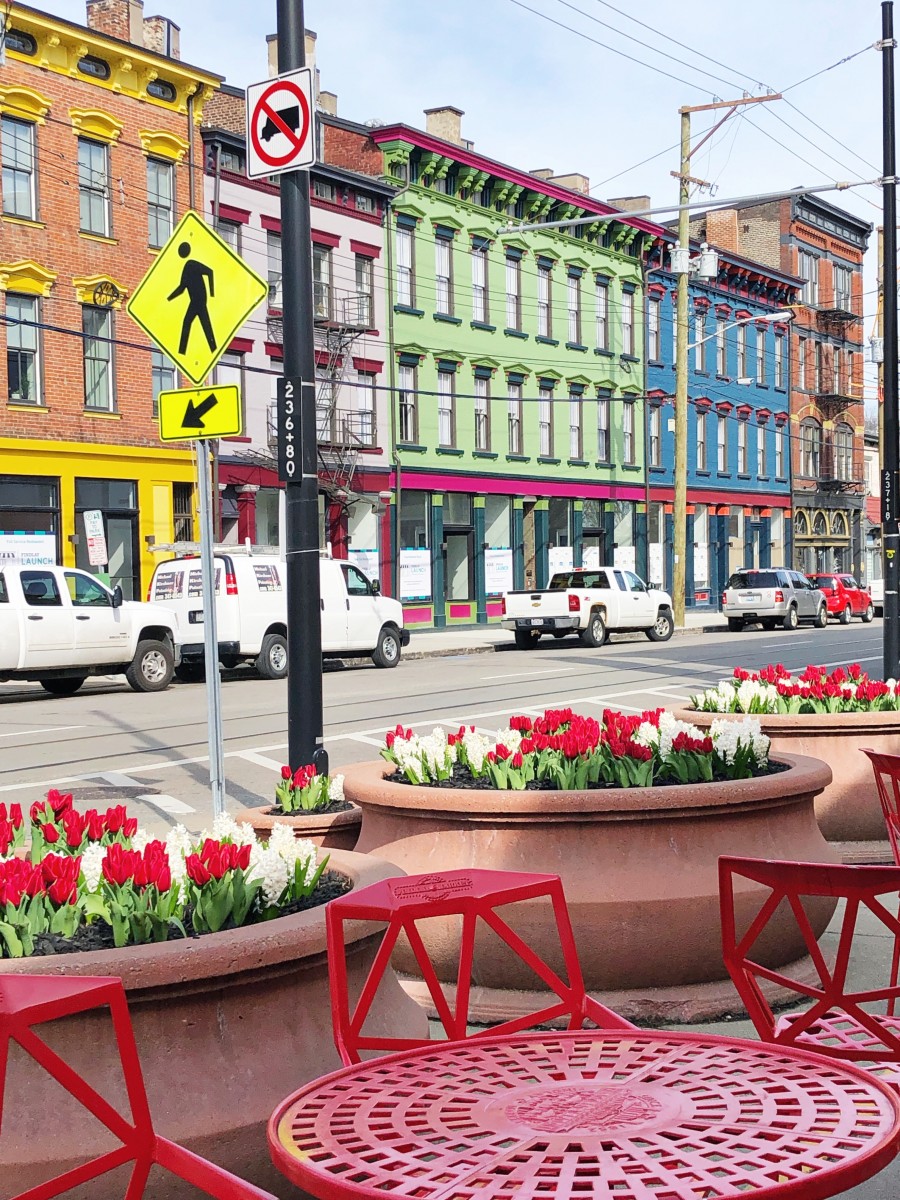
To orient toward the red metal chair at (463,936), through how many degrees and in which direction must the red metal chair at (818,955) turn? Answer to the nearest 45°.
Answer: approximately 135° to its left

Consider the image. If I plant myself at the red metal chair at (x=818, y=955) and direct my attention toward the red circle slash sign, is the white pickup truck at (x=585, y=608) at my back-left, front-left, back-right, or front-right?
front-right

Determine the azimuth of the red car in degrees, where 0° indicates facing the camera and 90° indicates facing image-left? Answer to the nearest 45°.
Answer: approximately 225°

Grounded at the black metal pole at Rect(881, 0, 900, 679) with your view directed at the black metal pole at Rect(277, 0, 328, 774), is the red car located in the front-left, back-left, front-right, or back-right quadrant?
back-right

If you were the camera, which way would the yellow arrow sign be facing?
facing the viewer

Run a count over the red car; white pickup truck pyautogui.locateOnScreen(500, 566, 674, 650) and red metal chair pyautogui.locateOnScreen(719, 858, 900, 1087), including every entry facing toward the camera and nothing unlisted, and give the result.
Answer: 0

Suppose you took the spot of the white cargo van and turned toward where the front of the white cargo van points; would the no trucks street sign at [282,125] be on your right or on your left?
on your right

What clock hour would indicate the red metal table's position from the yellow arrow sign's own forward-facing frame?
The red metal table is roughly at 12 o'clock from the yellow arrow sign.

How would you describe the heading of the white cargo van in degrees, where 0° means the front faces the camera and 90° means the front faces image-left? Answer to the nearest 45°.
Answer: approximately 225°

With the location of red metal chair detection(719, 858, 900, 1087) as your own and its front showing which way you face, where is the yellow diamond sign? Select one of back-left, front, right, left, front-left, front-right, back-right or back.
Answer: left

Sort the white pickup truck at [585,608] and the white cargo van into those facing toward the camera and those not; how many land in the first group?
0

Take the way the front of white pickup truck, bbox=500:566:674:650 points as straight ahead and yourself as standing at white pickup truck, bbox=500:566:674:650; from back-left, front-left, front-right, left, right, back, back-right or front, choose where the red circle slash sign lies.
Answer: back-right

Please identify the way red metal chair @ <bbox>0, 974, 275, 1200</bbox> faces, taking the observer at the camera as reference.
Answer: facing the viewer and to the right of the viewer

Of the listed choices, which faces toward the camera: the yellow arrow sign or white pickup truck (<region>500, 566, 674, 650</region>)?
the yellow arrow sign

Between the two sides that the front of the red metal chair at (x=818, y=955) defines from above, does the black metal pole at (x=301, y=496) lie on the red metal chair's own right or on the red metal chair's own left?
on the red metal chair's own left

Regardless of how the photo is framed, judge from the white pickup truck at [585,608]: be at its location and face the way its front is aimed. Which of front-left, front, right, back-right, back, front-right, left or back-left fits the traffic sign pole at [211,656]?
back-right
